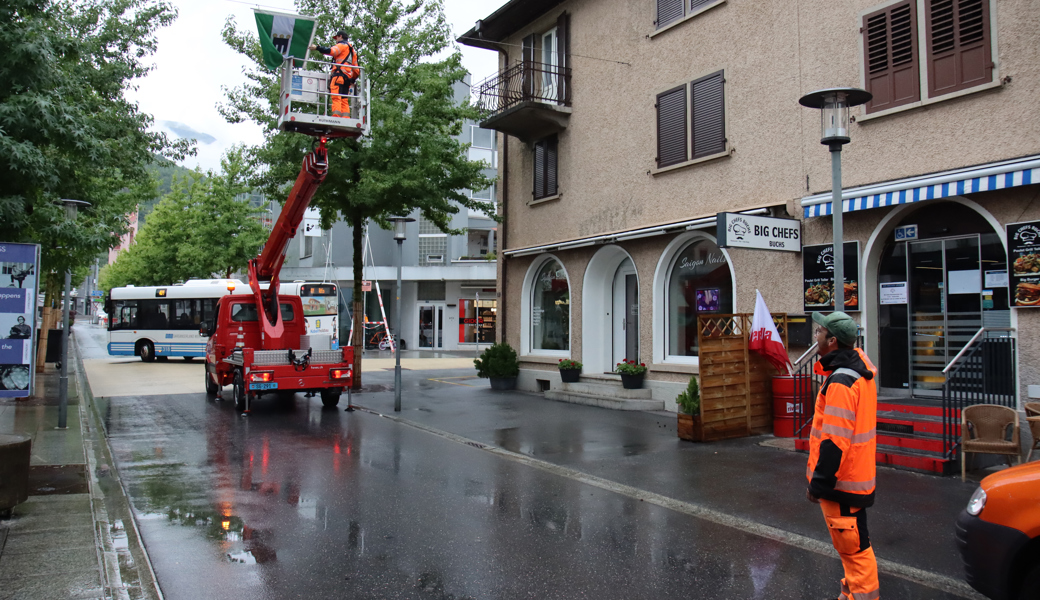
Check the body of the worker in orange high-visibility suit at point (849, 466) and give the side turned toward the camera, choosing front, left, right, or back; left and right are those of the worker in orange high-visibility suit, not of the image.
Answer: left

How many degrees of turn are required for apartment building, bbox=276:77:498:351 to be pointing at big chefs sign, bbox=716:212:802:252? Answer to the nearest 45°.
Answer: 0° — it already faces it

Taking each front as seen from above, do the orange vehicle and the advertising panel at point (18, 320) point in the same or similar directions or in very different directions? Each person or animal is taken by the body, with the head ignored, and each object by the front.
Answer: very different directions

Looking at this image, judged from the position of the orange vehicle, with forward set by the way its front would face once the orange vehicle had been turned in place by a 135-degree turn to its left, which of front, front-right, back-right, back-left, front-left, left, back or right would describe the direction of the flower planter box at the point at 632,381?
back

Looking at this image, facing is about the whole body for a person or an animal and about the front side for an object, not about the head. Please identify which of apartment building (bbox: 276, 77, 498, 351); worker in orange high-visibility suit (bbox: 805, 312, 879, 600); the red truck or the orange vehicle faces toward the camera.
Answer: the apartment building

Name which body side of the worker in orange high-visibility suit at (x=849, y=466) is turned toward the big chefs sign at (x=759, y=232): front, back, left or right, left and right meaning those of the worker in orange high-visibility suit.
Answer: right

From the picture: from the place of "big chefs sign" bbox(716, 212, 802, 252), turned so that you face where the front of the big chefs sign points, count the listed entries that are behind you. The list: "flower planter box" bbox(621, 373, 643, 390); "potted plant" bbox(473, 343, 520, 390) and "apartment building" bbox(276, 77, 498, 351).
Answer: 3

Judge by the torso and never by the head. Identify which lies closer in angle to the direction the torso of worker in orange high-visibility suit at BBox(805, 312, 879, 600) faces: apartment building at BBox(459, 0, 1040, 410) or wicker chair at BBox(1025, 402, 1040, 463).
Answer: the apartment building

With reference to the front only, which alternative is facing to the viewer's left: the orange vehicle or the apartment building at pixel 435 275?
the orange vehicle

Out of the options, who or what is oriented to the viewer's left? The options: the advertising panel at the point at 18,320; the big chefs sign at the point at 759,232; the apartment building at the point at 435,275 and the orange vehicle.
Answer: the orange vehicle

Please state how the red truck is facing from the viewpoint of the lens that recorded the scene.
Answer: facing away from the viewer and to the left of the viewer

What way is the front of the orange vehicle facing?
to the viewer's left
